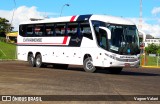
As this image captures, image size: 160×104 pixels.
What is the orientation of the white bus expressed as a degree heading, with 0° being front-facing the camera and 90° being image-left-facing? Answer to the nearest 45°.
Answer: approximately 315°
